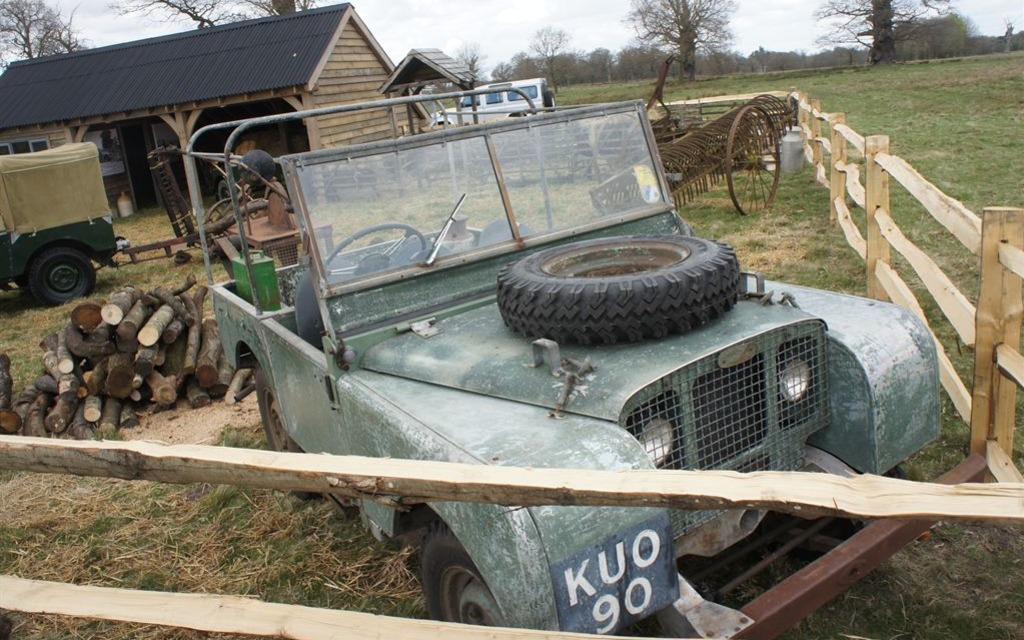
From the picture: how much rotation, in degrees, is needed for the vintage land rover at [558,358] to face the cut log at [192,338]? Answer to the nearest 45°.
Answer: approximately 180°

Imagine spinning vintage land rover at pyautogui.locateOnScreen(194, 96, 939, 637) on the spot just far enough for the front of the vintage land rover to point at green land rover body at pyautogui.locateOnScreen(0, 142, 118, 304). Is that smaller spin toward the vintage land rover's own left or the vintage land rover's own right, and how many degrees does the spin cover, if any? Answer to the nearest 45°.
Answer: approximately 180°

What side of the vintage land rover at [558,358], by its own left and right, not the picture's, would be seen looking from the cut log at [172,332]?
back

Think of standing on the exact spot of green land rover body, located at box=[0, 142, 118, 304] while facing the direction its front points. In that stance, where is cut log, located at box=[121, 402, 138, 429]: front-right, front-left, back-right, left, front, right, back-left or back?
left

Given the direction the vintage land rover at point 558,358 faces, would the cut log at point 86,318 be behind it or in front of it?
behind

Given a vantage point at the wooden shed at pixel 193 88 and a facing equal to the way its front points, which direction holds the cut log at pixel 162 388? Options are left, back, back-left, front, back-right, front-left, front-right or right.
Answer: front-left

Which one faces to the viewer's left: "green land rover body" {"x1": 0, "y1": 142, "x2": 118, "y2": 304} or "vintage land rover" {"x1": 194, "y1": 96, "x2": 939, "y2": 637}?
the green land rover body

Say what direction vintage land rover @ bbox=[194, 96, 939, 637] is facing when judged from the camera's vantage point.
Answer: facing the viewer and to the right of the viewer

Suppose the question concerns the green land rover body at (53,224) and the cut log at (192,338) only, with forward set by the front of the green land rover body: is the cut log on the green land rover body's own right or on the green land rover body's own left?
on the green land rover body's own left

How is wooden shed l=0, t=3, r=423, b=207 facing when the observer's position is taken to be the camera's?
facing the viewer and to the left of the viewer

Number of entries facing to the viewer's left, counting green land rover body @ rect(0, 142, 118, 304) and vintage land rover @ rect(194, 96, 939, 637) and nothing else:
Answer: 1

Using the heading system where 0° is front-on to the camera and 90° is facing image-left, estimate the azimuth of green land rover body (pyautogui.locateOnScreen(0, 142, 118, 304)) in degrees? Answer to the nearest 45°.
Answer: approximately 90°

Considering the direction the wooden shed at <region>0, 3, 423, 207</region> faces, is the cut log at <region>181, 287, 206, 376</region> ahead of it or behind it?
ahead
